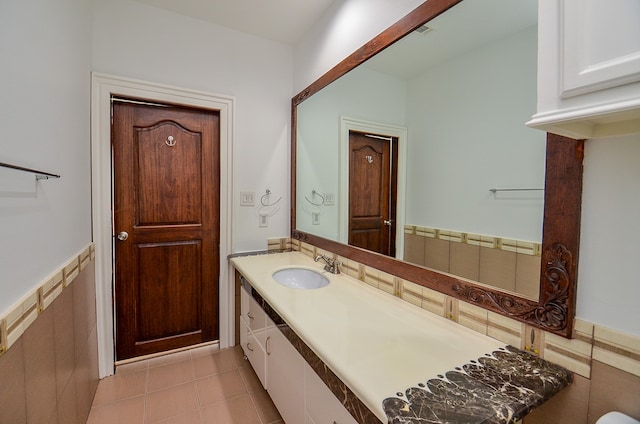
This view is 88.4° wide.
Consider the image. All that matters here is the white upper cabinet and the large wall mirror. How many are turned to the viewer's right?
0

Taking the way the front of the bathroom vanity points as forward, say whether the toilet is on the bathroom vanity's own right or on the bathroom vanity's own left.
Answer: on the bathroom vanity's own left

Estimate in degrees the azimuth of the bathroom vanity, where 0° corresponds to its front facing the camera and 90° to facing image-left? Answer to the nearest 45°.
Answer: approximately 45°

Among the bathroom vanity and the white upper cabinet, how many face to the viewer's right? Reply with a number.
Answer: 0

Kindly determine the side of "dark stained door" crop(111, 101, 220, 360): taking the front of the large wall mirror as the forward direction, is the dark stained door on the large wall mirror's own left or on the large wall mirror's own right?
on the large wall mirror's own right

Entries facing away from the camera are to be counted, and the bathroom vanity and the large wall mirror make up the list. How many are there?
0
